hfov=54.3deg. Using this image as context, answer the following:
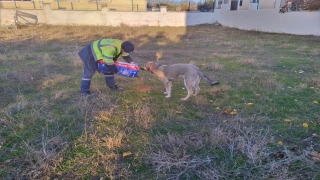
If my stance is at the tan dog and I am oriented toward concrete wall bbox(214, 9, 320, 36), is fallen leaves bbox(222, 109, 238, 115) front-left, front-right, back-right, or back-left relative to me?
back-right

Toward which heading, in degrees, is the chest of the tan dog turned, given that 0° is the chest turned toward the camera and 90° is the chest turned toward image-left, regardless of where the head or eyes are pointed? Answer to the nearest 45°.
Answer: approximately 90°

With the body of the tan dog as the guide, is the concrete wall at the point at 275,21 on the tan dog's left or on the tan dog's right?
on the tan dog's right

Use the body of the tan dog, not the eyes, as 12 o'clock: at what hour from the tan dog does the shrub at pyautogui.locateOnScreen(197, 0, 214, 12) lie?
The shrub is roughly at 3 o'clock from the tan dog.

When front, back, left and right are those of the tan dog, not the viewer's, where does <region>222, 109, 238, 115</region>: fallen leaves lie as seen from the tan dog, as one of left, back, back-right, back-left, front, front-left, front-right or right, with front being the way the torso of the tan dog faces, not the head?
back-left

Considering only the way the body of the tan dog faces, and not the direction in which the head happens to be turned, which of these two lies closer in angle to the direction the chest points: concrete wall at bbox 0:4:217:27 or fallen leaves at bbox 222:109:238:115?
the concrete wall
